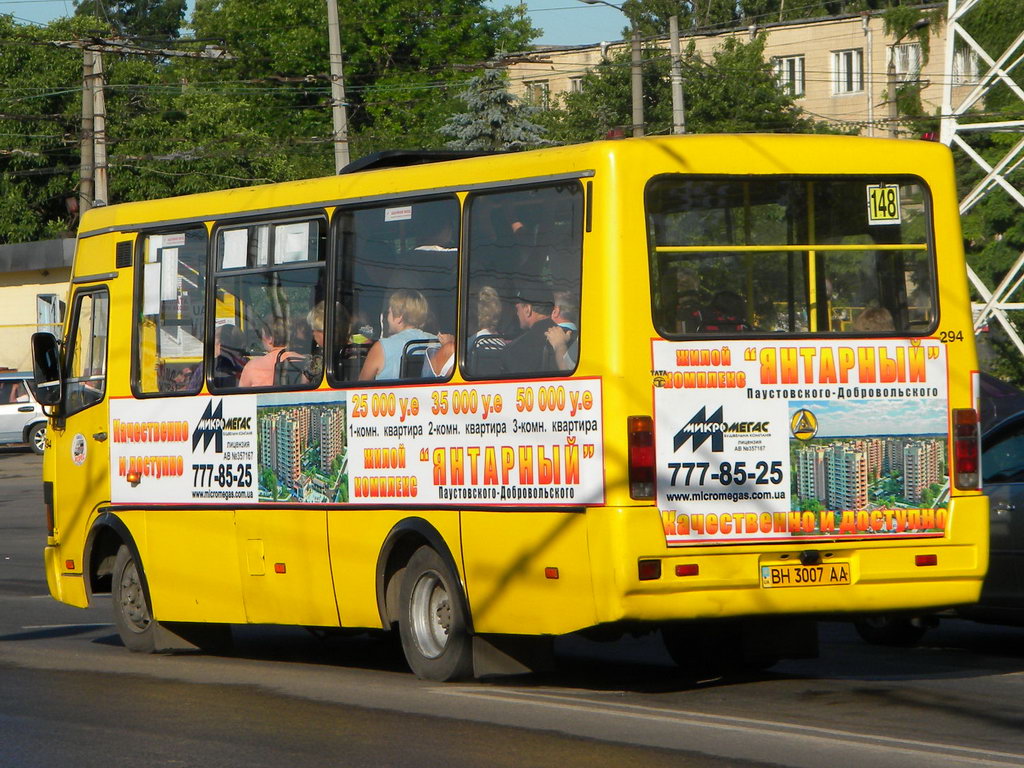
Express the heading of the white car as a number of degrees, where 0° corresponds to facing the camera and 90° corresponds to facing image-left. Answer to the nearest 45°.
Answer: approximately 90°

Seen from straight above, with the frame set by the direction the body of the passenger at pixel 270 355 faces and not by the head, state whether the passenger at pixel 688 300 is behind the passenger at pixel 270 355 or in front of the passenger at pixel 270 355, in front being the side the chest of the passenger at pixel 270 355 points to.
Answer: behind

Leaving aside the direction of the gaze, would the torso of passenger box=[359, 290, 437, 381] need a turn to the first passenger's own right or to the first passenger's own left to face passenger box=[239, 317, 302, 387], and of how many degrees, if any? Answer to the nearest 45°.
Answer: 0° — they already face them

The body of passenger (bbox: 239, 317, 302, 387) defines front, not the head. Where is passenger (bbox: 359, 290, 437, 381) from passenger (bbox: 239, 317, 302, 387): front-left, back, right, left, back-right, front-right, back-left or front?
back

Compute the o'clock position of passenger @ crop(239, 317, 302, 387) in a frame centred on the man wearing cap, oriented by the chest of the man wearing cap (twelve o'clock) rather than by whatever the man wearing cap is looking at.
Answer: The passenger is roughly at 12 o'clock from the man wearing cap.

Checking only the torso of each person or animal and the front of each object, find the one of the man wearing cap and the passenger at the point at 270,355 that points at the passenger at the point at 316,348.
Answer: the man wearing cap

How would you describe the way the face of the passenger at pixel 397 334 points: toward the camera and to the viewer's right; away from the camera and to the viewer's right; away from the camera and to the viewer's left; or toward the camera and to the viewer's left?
away from the camera and to the viewer's left

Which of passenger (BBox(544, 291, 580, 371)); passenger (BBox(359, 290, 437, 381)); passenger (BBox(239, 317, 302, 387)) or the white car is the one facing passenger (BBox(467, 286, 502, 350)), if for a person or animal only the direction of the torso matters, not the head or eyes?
passenger (BBox(544, 291, 580, 371))

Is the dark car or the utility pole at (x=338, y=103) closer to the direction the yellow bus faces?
the utility pole

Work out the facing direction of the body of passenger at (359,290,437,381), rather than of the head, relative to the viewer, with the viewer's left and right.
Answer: facing away from the viewer and to the left of the viewer

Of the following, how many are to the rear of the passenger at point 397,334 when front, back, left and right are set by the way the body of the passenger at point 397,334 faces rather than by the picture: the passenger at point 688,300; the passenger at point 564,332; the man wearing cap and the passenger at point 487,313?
4

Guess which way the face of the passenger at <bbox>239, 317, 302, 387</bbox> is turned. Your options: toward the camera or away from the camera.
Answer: away from the camera

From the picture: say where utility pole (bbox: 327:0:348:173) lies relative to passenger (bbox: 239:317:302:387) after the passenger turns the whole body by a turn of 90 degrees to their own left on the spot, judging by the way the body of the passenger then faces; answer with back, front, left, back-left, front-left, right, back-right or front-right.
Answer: back-right

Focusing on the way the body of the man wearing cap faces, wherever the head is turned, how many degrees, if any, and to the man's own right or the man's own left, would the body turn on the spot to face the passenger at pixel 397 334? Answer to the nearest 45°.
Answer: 0° — they already face them

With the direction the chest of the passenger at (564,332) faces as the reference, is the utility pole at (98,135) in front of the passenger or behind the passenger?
in front
